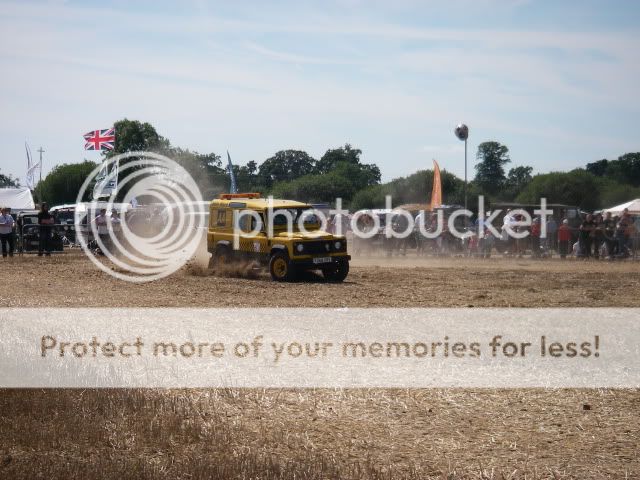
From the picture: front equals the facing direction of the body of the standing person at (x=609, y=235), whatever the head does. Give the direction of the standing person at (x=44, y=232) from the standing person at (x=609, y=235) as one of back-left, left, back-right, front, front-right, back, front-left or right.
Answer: right

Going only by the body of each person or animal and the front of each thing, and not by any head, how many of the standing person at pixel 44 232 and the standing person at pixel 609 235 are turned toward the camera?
2

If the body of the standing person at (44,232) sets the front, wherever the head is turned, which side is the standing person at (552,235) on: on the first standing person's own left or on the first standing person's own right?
on the first standing person's own left

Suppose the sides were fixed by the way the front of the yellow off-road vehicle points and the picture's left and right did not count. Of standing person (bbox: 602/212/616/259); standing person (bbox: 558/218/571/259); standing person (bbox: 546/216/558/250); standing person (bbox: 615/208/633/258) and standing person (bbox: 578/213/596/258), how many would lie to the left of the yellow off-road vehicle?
5

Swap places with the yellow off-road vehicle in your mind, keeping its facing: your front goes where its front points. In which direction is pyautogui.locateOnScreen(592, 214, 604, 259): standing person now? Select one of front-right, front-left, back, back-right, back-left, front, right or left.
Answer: left

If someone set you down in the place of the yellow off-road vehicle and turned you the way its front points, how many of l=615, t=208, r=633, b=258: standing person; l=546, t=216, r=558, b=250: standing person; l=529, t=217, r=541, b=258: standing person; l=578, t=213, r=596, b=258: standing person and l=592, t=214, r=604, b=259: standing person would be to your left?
5

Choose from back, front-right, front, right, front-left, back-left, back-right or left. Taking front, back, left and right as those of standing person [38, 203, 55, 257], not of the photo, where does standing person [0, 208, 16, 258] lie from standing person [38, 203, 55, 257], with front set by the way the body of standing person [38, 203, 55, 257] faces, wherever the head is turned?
front-right

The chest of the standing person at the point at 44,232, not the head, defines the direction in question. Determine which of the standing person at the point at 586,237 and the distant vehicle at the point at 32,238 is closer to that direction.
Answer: the standing person

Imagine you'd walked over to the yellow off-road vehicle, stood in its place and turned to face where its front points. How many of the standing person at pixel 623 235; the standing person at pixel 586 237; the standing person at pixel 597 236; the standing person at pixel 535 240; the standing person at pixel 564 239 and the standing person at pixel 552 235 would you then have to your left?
6

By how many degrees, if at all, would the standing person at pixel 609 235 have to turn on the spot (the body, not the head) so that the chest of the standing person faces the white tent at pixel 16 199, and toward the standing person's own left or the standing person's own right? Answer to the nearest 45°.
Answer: approximately 90° to the standing person's own right

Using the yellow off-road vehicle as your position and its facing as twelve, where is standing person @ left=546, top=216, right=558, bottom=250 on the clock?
The standing person is roughly at 9 o'clock from the yellow off-road vehicle.

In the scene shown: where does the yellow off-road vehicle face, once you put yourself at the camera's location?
facing the viewer and to the right of the viewer

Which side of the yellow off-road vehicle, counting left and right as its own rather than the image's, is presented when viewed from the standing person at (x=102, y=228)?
back

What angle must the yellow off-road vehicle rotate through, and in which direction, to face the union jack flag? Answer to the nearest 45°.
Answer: approximately 135° to its left

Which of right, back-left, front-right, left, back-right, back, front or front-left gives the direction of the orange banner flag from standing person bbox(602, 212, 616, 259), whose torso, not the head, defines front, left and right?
back-right

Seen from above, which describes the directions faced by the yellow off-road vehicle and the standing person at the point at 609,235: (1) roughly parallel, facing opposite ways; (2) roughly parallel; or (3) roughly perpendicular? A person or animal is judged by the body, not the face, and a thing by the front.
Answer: roughly perpendicular
